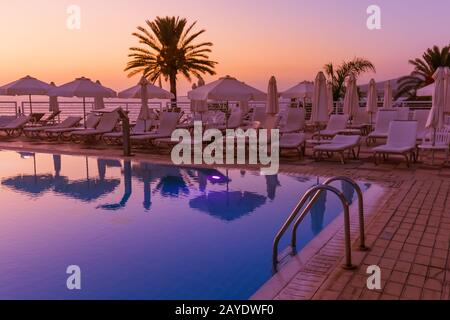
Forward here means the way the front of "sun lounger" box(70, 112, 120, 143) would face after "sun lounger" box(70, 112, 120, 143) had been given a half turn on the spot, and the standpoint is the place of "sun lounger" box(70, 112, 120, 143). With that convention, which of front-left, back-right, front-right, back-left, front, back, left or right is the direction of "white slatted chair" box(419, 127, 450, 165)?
right

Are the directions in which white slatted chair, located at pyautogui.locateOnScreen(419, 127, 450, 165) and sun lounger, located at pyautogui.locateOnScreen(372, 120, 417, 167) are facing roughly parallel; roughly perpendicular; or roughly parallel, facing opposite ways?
roughly parallel

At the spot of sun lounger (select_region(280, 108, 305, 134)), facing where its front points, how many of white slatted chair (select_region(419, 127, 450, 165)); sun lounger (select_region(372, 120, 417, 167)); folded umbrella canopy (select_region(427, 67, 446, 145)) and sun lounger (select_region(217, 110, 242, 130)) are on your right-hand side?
1

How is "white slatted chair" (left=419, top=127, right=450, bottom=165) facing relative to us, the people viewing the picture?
facing the viewer and to the left of the viewer

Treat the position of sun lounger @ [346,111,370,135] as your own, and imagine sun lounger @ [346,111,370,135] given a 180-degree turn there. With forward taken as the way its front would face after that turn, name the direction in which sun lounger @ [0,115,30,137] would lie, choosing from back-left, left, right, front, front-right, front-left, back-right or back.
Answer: back-left

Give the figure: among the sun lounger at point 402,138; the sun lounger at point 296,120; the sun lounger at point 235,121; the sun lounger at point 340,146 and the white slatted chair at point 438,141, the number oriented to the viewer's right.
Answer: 0

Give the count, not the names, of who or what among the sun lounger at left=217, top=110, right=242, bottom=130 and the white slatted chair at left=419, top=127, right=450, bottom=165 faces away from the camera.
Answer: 0

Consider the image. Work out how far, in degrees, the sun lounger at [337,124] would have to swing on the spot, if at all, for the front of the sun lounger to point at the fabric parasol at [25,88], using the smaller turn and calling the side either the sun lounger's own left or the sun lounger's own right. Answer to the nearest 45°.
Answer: approximately 45° to the sun lounger's own right

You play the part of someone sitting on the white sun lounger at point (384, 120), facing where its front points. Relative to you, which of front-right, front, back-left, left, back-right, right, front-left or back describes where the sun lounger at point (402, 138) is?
front-left

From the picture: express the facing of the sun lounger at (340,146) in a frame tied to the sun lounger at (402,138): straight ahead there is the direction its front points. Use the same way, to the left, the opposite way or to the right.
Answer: the same way

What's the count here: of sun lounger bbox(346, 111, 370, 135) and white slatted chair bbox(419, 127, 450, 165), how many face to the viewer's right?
0

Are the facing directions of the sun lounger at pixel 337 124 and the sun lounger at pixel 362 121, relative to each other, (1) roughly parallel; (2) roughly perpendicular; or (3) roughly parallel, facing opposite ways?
roughly parallel

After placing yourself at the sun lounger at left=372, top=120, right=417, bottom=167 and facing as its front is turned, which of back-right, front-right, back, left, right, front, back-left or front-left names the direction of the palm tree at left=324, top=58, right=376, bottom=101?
back-right
